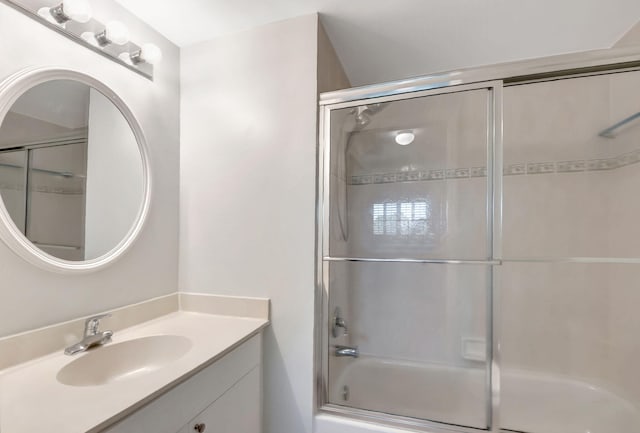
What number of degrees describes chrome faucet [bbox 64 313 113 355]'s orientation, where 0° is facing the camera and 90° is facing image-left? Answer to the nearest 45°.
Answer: approximately 315°

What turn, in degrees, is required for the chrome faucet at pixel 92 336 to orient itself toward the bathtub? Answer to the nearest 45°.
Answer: approximately 45° to its left
